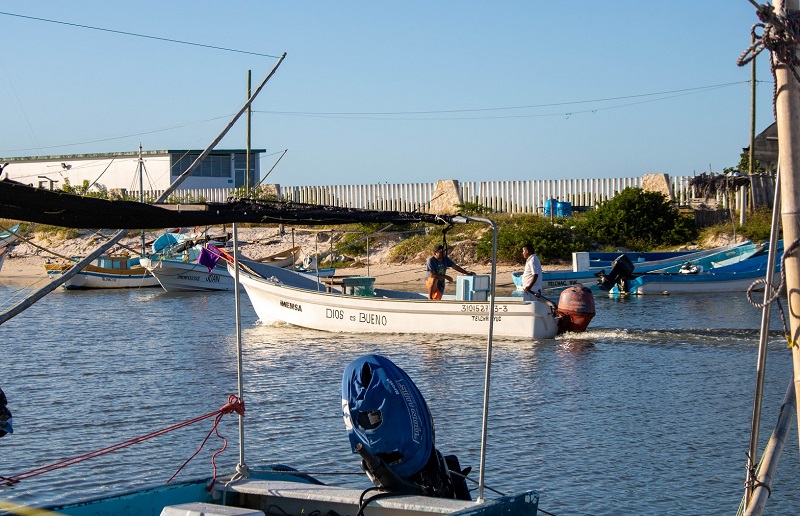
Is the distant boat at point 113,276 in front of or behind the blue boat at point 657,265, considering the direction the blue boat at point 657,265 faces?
behind

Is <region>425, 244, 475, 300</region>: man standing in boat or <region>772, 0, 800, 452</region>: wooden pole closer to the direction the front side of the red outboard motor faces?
the man standing in boat

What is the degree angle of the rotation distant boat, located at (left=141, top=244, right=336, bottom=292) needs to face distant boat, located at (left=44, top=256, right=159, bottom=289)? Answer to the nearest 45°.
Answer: approximately 45° to its right

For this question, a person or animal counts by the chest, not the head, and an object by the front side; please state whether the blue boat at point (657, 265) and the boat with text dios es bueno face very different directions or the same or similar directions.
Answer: very different directions

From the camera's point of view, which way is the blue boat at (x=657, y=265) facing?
to the viewer's right

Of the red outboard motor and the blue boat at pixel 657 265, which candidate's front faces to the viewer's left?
the red outboard motor

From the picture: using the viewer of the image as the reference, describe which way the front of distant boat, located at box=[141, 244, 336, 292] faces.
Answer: facing to the left of the viewer

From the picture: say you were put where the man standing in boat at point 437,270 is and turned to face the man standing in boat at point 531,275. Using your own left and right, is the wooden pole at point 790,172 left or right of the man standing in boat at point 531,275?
right

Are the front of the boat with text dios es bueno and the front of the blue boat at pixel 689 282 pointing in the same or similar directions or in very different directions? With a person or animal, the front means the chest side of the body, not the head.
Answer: very different directions

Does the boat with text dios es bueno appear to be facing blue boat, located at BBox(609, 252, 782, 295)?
no

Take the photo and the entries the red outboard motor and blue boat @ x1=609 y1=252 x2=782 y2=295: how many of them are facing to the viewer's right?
1

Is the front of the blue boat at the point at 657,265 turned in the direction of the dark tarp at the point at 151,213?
no

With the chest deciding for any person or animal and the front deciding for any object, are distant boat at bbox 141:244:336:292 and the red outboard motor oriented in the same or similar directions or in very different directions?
same or similar directions

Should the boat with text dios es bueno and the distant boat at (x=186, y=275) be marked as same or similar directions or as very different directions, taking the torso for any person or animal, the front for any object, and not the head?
same or similar directions

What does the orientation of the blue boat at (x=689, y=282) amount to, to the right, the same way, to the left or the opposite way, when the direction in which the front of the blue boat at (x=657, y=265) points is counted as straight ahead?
the same way

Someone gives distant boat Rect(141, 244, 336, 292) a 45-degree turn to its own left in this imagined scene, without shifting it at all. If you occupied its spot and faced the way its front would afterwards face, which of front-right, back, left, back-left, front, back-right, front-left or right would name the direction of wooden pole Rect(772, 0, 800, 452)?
front-left

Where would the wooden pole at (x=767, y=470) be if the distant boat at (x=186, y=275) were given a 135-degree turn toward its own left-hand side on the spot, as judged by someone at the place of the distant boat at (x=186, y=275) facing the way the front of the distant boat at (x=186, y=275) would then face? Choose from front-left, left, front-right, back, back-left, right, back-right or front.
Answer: front-right

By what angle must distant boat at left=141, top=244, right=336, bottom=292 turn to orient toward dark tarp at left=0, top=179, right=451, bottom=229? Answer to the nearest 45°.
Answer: approximately 90° to its left

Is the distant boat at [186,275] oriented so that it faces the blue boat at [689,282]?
no

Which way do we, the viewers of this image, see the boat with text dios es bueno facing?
facing to the left of the viewer

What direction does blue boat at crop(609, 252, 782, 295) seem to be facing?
to the viewer's right

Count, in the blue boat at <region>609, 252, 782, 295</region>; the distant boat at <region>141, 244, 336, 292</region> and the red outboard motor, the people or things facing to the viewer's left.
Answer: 2
